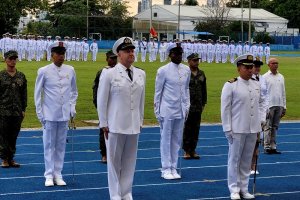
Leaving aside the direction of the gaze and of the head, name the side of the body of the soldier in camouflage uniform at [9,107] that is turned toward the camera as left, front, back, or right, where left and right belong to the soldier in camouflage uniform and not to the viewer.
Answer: front

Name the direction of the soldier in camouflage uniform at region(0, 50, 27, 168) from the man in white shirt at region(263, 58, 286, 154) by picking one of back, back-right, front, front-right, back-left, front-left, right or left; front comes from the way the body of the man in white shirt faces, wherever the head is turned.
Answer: right

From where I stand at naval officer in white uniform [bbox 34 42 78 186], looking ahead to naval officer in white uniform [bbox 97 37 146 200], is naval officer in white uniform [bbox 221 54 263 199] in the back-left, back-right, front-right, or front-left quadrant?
front-left

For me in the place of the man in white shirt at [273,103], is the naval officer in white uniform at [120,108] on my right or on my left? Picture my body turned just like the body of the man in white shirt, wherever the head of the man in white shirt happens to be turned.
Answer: on my right

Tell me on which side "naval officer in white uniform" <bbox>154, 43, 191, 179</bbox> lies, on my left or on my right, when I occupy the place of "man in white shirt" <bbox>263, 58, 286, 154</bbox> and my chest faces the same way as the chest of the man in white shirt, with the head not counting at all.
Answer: on my right

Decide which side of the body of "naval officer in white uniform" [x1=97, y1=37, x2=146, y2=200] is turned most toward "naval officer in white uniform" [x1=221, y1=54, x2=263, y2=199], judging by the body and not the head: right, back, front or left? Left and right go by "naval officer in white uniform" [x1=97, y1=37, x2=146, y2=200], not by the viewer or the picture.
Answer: left

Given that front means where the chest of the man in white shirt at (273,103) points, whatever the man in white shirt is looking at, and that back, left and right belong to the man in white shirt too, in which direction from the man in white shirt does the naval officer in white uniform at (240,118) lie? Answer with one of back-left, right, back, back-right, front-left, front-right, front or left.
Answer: front-right

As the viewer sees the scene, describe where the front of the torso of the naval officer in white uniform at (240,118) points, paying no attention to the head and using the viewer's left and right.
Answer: facing the viewer and to the right of the viewer
